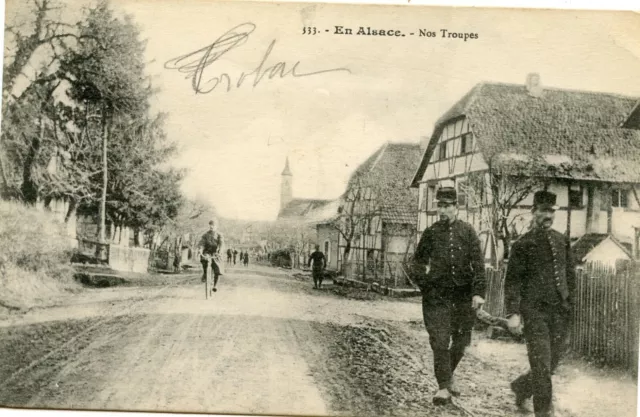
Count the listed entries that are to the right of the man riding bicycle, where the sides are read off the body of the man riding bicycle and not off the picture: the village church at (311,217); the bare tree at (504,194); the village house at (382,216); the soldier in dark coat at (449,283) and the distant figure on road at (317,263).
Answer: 0

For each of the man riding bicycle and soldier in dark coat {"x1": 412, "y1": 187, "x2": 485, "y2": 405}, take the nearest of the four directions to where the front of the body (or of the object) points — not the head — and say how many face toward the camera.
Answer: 2

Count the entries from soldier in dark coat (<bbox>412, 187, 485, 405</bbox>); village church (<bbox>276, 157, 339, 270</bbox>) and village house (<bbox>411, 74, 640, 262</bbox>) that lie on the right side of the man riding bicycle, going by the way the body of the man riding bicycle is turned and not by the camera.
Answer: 0

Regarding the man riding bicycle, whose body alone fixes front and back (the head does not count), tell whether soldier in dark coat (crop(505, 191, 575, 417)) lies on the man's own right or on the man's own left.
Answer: on the man's own left

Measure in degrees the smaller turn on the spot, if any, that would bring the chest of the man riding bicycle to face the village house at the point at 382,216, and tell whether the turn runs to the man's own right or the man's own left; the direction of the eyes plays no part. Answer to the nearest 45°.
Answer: approximately 90° to the man's own left

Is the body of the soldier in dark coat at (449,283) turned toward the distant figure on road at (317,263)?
no

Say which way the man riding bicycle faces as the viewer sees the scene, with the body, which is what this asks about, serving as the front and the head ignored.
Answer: toward the camera

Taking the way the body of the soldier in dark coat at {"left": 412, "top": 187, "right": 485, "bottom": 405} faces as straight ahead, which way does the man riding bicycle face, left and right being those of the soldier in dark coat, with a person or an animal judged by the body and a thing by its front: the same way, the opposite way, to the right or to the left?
the same way

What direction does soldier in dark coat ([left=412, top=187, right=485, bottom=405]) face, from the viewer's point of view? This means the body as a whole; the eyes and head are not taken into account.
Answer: toward the camera

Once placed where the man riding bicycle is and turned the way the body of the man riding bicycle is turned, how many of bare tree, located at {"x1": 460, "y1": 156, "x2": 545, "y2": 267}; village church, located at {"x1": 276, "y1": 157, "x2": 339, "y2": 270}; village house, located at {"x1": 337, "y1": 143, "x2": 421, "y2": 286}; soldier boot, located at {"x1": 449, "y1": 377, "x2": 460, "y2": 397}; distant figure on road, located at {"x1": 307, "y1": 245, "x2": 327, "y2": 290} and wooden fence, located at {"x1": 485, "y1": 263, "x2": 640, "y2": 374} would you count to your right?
0
